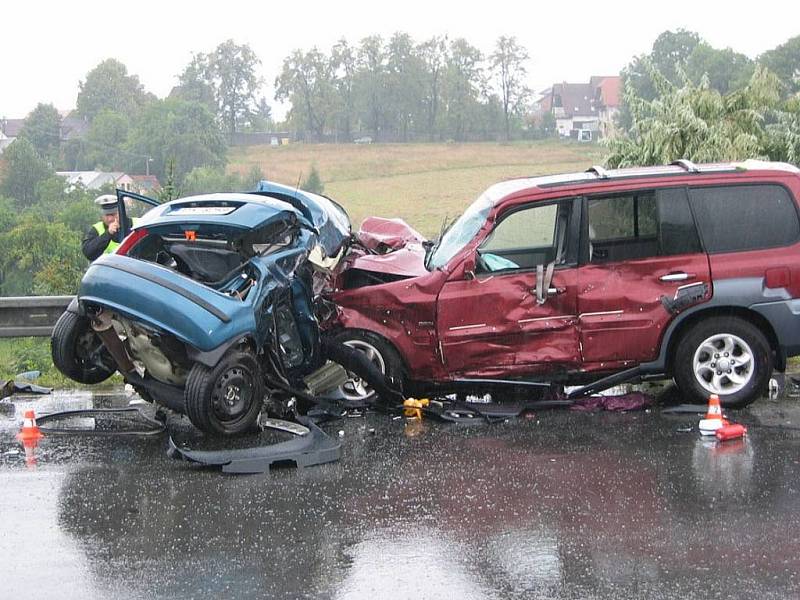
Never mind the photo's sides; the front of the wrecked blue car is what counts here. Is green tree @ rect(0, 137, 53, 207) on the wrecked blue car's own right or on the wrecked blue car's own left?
on the wrecked blue car's own left

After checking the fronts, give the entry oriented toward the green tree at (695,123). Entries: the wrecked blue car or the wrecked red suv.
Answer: the wrecked blue car

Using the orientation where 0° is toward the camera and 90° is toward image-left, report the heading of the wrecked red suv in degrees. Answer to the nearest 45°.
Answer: approximately 90°

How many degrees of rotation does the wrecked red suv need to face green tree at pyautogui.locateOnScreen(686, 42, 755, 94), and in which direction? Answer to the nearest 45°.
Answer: approximately 90° to its right

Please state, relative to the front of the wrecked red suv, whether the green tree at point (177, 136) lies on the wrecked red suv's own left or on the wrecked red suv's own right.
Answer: on the wrecked red suv's own right

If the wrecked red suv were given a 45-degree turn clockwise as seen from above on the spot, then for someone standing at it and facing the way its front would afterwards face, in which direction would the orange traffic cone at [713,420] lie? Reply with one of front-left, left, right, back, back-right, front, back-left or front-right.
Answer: back

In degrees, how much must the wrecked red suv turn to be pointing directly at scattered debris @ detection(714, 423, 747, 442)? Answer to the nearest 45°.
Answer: approximately 135° to its left

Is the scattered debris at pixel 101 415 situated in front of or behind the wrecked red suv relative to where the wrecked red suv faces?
in front

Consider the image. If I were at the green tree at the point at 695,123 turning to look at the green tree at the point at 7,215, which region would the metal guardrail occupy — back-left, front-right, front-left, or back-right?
front-left

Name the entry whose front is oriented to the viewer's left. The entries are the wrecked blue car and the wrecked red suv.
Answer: the wrecked red suv

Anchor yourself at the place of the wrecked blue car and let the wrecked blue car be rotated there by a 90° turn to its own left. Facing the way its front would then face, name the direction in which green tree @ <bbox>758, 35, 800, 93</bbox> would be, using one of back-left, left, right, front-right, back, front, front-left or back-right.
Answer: right

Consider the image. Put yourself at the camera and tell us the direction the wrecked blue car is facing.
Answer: facing away from the viewer and to the right of the viewer

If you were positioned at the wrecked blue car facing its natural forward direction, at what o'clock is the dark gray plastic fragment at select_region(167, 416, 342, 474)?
The dark gray plastic fragment is roughly at 4 o'clock from the wrecked blue car.

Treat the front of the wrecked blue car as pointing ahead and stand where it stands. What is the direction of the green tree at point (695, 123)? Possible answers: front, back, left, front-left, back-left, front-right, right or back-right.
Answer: front

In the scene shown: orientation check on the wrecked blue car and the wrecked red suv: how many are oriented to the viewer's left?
1

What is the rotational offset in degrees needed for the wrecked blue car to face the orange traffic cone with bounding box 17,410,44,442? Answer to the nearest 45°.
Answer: approximately 135° to its left

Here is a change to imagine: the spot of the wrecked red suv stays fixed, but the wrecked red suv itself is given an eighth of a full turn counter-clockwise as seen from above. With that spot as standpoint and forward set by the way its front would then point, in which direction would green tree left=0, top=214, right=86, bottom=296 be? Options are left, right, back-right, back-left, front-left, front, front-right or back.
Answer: right

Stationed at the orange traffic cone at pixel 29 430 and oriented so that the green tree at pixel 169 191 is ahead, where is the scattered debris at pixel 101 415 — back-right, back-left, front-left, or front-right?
front-right
